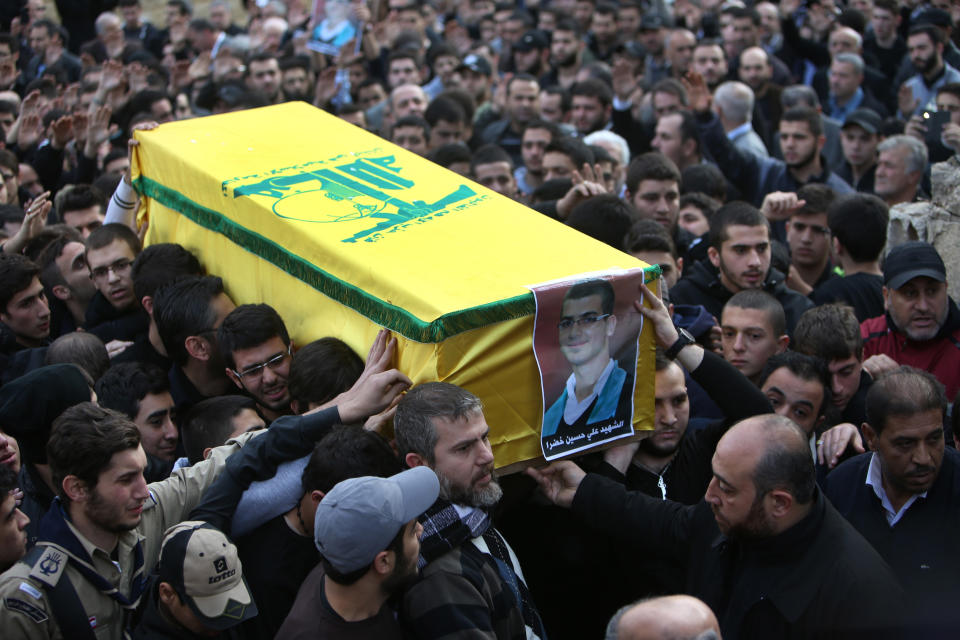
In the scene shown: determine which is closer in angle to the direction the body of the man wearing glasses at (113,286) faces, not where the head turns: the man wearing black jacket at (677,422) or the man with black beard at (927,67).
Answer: the man wearing black jacket

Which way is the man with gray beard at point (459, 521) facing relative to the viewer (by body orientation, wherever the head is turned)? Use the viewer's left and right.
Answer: facing the viewer and to the right of the viewer

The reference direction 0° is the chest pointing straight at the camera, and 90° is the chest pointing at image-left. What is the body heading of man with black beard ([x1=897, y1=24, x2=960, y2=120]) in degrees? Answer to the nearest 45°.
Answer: approximately 45°

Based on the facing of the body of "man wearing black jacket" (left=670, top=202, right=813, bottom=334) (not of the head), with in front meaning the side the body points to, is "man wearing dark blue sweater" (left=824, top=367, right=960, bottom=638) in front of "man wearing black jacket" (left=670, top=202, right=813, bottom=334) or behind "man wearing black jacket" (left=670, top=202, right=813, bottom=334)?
in front

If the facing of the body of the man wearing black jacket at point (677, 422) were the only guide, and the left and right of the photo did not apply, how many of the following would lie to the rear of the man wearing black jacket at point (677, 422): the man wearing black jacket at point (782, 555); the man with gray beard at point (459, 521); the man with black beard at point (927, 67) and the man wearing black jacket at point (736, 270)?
2

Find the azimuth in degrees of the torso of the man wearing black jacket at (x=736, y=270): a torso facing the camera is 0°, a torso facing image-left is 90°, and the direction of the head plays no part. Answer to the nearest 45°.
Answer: approximately 0°

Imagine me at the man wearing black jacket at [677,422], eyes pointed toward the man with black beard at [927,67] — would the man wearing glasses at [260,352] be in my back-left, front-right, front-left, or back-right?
back-left

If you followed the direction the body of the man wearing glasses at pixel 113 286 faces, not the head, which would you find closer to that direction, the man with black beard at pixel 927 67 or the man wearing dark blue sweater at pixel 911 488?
the man wearing dark blue sweater

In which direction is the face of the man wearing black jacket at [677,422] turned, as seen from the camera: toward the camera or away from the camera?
toward the camera

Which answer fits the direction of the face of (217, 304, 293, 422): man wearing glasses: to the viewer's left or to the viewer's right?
to the viewer's right

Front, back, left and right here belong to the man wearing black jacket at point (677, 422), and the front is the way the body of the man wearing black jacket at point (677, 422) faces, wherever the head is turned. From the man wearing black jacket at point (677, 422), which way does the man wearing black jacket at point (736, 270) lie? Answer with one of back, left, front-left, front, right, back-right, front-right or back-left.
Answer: back

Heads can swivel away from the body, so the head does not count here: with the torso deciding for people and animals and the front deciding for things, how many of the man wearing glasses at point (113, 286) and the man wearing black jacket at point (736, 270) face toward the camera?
2

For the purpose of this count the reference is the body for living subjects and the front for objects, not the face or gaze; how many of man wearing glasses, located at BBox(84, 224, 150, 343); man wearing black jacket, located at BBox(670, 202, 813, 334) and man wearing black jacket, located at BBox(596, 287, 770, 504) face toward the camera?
3

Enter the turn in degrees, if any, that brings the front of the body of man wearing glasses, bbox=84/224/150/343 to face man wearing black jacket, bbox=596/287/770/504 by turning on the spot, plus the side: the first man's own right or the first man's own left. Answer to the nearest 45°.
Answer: approximately 45° to the first man's own left

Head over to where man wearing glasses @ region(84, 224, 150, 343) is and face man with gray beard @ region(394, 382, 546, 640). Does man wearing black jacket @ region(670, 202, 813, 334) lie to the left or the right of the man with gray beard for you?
left

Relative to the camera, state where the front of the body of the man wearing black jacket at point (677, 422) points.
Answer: toward the camera

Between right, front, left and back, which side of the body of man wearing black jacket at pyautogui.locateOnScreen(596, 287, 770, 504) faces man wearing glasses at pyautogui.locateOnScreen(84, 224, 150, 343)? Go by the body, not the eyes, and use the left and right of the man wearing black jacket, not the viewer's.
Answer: right

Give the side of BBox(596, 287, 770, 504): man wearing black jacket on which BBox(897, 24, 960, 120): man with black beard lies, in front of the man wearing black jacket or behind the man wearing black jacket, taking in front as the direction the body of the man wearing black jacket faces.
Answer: behind
